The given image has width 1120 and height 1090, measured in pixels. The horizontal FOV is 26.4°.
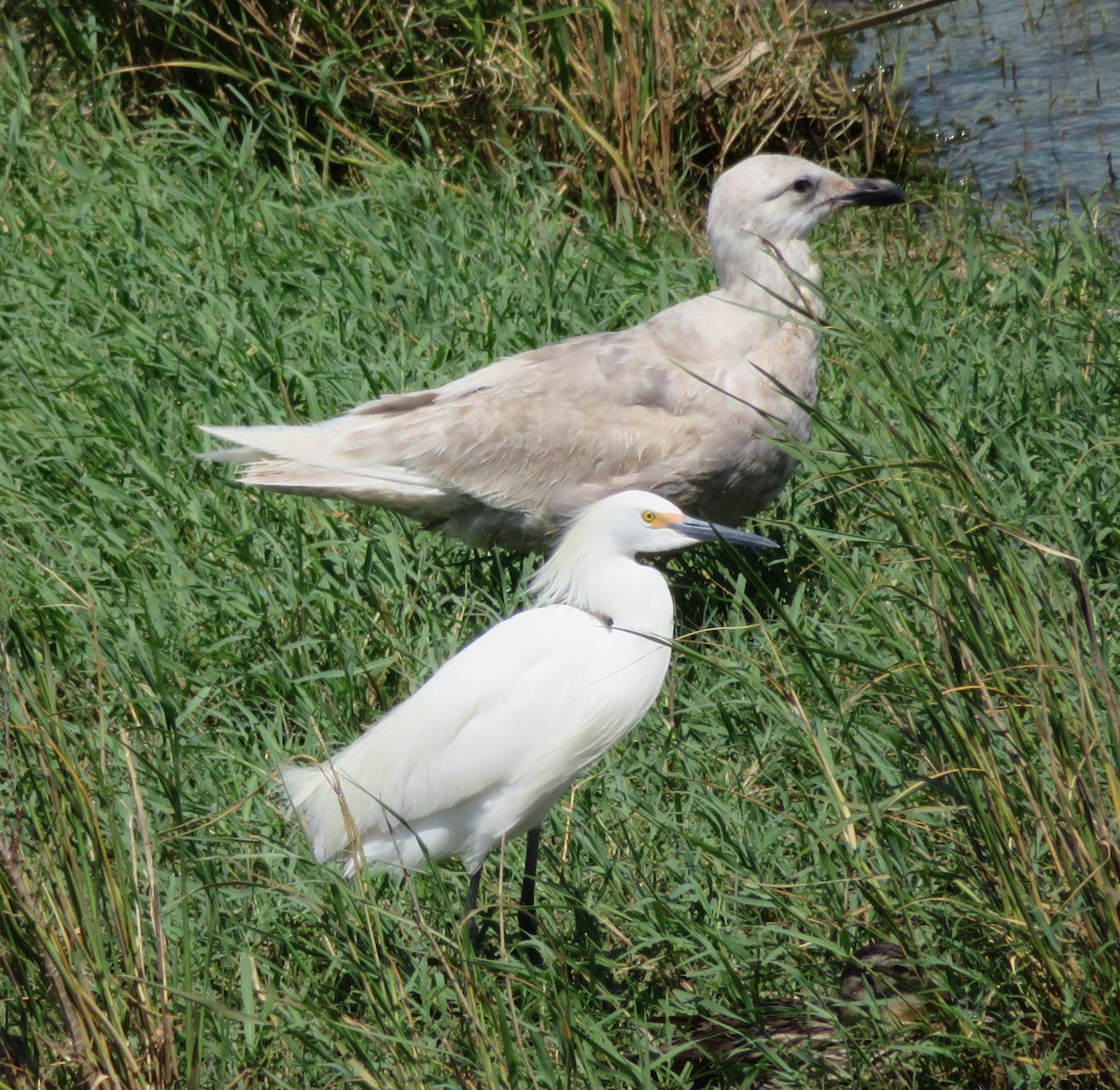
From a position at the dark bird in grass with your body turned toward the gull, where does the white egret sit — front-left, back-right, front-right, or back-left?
front-left

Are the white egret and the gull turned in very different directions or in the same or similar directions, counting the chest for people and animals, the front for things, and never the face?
same or similar directions

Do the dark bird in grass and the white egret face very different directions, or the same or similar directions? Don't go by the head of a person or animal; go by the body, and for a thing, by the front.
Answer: same or similar directions

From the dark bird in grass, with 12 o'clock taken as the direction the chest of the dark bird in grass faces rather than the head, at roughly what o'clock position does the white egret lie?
The white egret is roughly at 8 o'clock from the dark bird in grass.

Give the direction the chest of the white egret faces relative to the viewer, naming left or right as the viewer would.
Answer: facing to the right of the viewer

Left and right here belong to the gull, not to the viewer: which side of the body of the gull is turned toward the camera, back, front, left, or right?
right

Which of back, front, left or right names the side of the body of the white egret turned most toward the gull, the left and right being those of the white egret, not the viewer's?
left

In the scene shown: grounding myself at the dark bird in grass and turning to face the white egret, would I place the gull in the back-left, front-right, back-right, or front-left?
front-right

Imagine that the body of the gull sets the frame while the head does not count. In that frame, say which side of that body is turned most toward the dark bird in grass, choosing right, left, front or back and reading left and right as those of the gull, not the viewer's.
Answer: right

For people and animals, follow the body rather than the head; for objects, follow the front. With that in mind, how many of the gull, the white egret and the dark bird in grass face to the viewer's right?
3

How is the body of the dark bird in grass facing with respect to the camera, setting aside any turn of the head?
to the viewer's right
